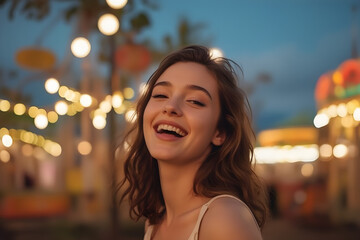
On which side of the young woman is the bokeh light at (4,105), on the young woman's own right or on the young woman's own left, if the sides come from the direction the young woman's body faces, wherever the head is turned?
on the young woman's own right

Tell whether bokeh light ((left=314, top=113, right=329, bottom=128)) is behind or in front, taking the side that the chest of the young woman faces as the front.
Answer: behind

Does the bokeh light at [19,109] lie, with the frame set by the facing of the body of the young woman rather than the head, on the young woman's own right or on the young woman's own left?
on the young woman's own right

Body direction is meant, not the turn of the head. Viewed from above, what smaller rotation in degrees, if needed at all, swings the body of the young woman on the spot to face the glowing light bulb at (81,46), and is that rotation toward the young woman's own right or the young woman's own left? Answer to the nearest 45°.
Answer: approximately 135° to the young woman's own right

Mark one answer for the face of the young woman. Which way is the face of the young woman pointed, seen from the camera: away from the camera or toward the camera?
toward the camera

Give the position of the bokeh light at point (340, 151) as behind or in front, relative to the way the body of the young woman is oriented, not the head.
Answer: behind

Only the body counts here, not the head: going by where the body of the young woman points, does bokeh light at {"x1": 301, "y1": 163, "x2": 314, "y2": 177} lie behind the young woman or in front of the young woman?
behind

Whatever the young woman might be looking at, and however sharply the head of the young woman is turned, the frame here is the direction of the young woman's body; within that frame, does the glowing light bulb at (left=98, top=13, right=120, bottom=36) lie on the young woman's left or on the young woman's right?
on the young woman's right
